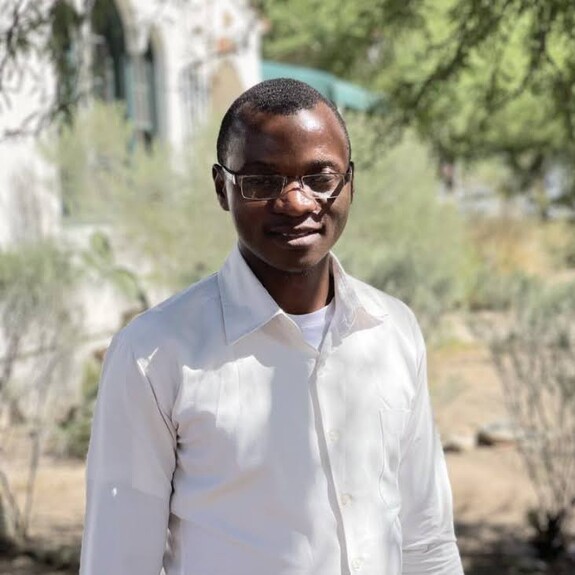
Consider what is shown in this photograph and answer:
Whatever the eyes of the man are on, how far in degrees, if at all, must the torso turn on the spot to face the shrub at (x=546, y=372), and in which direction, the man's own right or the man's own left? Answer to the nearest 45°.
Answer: approximately 135° to the man's own left

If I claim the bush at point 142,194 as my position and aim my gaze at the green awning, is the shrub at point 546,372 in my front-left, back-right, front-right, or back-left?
back-right

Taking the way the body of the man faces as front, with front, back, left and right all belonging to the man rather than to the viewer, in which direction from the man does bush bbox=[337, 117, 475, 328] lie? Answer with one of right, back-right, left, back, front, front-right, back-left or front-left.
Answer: back-left

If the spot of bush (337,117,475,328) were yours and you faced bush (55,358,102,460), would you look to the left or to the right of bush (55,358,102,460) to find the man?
left

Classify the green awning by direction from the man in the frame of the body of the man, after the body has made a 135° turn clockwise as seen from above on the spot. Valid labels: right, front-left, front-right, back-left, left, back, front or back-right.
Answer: right

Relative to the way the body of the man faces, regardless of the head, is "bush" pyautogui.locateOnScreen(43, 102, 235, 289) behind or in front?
behind

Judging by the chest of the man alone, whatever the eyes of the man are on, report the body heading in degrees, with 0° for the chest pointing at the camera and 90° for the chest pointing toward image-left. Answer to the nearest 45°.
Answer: approximately 315°
